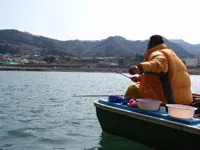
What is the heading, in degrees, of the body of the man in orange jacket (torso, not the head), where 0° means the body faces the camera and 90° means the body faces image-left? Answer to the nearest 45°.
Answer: approximately 135°

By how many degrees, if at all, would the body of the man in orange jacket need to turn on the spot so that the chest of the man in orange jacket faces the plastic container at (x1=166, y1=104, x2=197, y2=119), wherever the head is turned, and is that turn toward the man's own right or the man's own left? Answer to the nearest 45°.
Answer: approximately 135° to the man's own left
